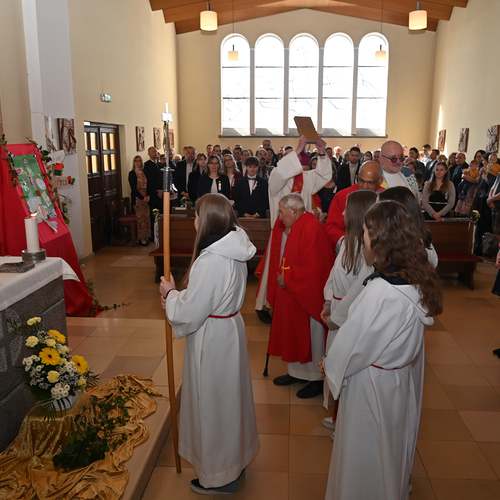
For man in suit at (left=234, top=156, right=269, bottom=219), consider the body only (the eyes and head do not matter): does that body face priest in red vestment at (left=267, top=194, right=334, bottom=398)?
yes

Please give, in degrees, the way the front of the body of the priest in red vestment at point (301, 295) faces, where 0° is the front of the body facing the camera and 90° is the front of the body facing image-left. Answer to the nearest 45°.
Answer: approximately 90°

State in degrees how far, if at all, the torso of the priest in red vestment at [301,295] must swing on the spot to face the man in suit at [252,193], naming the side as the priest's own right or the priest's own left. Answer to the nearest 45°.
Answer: approximately 90° to the priest's own right

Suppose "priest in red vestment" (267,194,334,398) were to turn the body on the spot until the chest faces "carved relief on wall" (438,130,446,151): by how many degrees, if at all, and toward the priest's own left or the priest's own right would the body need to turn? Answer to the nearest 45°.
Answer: approximately 90° to the priest's own right

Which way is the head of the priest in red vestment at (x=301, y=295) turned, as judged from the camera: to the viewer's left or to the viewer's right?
to the viewer's left

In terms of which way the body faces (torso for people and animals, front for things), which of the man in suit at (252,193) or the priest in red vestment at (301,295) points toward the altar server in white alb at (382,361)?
the man in suit

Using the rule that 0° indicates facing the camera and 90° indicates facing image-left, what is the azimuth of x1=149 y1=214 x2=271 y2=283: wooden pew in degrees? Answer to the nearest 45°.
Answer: approximately 0°

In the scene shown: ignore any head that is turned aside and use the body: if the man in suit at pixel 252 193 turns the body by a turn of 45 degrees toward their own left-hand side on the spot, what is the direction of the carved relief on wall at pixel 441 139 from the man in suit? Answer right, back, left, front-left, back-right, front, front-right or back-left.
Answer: left

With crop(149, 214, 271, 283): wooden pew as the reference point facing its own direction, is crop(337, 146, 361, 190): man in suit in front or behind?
behind
